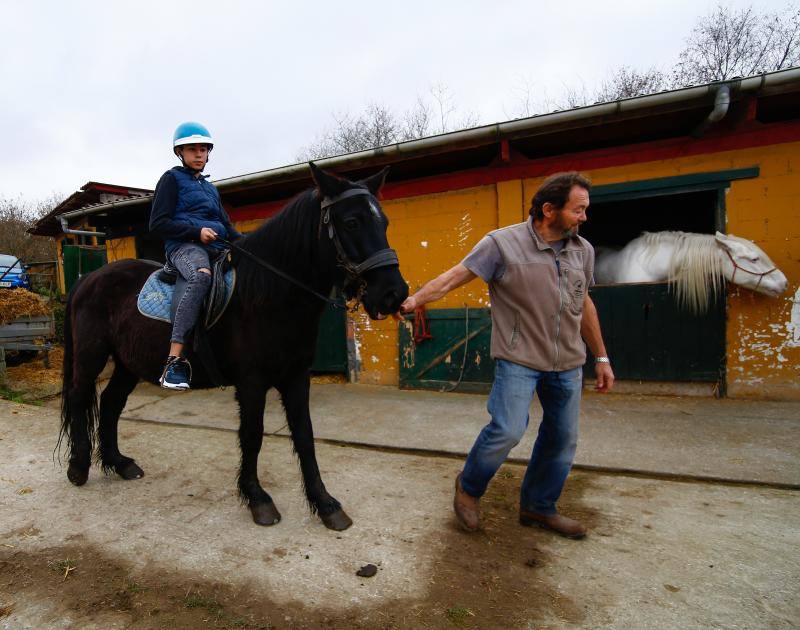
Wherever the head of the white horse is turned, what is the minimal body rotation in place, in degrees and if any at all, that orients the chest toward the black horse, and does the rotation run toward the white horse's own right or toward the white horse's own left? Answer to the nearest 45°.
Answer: approximately 135° to the white horse's own right

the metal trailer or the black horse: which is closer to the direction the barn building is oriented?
the black horse

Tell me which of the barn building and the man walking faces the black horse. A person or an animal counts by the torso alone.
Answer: the barn building

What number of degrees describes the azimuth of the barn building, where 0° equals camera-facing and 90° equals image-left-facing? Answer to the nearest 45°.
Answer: approximately 45°

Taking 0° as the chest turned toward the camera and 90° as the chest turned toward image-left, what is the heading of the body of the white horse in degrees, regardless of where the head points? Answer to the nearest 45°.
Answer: approximately 270°

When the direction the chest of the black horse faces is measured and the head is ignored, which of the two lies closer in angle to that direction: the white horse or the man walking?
the man walking

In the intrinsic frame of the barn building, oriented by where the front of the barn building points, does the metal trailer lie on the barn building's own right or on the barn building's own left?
on the barn building's own right

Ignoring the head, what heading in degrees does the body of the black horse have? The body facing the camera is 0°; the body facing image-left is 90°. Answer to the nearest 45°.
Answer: approximately 315°

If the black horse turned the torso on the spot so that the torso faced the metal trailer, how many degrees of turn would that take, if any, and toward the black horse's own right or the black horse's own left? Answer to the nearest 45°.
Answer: approximately 180°

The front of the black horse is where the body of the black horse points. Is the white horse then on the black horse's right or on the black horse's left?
on the black horse's left

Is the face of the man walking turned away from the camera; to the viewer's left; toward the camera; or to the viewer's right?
to the viewer's right

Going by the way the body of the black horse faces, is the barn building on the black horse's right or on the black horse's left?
on the black horse's left
